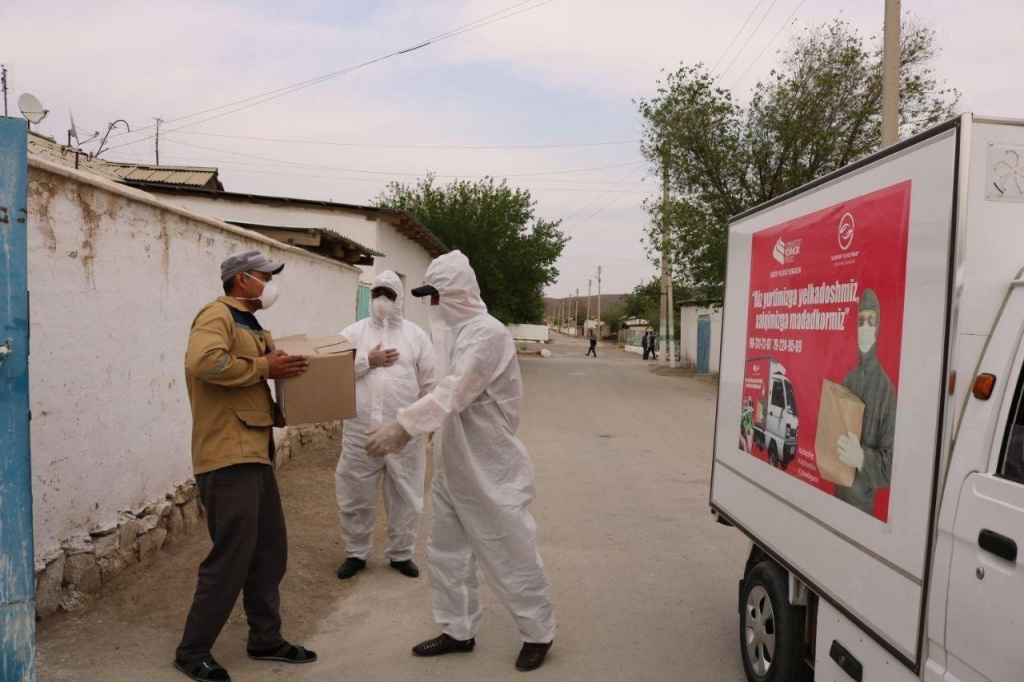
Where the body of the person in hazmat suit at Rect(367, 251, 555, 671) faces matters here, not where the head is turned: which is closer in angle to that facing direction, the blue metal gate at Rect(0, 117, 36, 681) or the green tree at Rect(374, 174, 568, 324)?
the blue metal gate

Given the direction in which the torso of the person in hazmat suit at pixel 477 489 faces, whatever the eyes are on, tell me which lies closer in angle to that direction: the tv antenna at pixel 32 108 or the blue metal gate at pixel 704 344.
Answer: the tv antenna

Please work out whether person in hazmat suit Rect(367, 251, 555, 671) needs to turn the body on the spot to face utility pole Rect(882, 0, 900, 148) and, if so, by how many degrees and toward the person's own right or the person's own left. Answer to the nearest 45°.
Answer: approximately 135° to the person's own right

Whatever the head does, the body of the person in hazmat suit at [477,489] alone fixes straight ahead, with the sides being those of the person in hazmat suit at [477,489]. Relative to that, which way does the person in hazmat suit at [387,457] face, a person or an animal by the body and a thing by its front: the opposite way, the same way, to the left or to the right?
to the left

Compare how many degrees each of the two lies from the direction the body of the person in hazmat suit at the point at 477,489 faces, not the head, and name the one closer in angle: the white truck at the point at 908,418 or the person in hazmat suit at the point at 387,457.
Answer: the person in hazmat suit

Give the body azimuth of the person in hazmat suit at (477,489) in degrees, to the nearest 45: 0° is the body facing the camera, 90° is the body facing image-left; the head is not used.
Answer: approximately 90°

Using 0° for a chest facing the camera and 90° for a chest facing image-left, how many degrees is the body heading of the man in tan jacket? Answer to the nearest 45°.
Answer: approximately 270°

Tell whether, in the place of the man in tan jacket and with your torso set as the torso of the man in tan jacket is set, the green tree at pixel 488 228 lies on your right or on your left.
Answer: on your left

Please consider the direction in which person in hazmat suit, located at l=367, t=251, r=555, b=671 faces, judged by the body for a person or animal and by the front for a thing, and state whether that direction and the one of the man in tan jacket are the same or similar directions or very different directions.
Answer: very different directions

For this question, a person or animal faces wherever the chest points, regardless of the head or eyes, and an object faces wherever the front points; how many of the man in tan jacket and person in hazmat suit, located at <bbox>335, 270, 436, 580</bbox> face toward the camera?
1

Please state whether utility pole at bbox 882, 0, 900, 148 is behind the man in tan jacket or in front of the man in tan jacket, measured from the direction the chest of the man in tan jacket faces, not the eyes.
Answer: in front

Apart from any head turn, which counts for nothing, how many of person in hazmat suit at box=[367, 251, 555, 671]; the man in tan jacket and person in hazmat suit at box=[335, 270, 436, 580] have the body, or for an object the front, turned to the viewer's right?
1

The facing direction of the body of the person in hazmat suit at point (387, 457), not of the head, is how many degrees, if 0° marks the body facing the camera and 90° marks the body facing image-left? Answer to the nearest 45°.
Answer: approximately 0°
